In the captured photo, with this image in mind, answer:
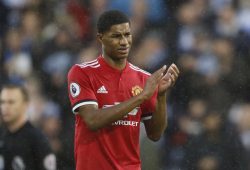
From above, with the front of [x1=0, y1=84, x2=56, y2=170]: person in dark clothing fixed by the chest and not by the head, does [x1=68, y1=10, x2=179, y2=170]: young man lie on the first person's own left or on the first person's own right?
on the first person's own left

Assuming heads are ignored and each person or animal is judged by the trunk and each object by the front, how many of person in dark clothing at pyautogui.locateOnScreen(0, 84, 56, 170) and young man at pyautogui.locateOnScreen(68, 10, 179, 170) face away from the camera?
0

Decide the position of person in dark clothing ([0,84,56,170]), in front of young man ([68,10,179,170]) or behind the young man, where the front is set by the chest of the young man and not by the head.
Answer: behind
